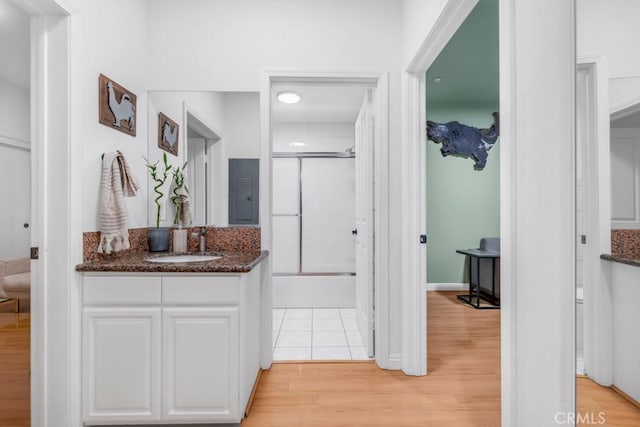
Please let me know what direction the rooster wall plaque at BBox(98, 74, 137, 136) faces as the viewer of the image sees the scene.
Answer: facing the viewer and to the right of the viewer

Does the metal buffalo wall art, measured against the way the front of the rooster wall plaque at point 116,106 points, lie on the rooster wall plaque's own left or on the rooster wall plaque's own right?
on the rooster wall plaque's own left

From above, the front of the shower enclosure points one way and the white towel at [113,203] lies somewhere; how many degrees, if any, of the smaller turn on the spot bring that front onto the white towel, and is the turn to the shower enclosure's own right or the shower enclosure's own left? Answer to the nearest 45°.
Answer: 0° — it already faces it

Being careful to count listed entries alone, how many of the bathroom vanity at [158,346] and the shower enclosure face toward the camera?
2

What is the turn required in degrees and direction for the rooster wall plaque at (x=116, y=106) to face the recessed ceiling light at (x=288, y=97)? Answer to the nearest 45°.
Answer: approximately 90° to its left

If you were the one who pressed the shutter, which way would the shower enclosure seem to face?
facing the viewer

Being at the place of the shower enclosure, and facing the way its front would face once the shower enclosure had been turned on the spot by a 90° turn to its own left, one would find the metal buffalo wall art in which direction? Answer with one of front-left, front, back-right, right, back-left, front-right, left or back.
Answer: front

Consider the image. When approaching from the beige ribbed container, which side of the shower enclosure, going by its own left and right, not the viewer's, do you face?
front

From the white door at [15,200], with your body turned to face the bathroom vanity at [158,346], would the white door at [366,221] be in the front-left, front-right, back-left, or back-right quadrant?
front-left

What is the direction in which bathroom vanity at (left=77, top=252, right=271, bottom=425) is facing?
toward the camera
